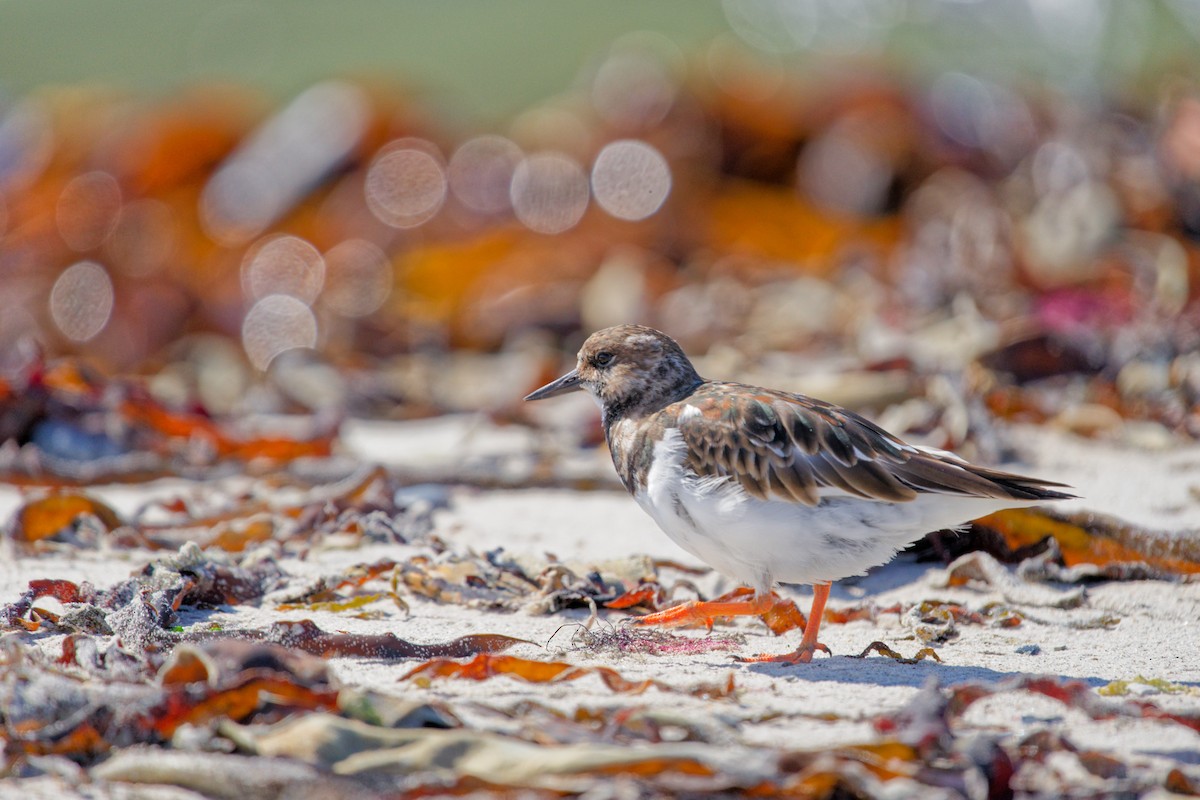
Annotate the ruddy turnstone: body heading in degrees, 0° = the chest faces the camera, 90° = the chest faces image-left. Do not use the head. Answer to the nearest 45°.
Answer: approximately 90°
